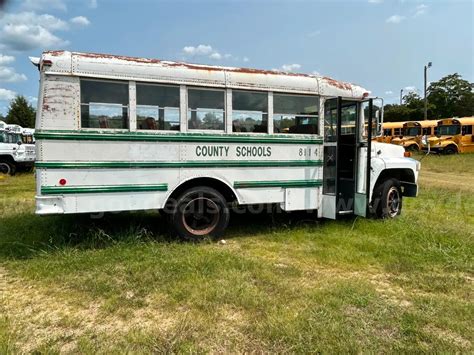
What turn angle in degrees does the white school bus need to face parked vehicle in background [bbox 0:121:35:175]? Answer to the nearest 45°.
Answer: approximately 135° to its left

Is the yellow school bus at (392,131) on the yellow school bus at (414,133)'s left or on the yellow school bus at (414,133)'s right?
on its right

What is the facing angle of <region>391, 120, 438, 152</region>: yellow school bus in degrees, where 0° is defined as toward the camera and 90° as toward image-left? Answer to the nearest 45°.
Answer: approximately 45°

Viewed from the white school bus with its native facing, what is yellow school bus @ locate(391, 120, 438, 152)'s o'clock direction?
The yellow school bus is roughly at 10 o'clock from the white school bus.

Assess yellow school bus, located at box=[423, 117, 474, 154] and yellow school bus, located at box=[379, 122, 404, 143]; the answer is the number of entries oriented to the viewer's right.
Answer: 0

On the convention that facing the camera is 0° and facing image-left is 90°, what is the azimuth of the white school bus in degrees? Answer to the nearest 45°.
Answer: approximately 270°

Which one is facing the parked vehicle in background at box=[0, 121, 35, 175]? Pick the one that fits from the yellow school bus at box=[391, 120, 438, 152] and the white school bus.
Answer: the yellow school bus

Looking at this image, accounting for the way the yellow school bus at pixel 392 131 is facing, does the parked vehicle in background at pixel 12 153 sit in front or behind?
in front

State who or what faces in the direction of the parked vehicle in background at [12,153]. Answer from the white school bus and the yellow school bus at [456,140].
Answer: the yellow school bus

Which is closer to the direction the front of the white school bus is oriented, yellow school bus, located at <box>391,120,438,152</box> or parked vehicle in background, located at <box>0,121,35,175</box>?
the yellow school bus

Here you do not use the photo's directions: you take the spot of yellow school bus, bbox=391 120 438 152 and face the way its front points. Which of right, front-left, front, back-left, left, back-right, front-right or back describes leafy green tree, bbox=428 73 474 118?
back-right

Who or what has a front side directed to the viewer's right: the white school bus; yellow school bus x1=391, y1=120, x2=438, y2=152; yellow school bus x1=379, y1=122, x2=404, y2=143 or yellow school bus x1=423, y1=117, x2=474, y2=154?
the white school bus

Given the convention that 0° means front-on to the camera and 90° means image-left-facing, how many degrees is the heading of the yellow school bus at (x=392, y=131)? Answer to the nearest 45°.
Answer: approximately 45°

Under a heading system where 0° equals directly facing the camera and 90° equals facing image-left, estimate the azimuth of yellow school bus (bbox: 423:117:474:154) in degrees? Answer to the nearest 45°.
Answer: approximately 45°

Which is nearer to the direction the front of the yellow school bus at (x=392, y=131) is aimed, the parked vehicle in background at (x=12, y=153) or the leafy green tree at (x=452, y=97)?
the parked vehicle in background
